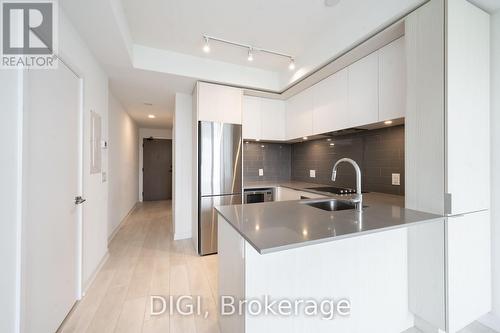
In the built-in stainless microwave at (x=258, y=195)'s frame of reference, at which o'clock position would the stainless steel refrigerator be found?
The stainless steel refrigerator is roughly at 2 o'clock from the built-in stainless microwave.

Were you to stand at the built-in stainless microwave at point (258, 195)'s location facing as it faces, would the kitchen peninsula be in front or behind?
in front

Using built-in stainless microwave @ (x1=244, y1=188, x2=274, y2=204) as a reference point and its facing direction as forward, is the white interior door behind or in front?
in front

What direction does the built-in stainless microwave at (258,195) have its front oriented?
toward the camera

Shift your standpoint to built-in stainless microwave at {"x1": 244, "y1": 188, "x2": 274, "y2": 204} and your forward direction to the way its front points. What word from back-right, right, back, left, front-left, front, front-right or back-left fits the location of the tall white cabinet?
front-left

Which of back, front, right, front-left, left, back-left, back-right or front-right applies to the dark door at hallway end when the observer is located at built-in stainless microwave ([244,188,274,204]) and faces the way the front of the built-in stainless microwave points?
back-right

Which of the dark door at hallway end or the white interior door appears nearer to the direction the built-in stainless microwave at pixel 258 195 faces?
the white interior door

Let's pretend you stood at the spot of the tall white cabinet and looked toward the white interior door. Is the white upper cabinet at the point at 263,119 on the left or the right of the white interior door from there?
right

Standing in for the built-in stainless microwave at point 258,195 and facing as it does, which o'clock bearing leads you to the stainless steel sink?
The stainless steel sink is roughly at 11 o'clock from the built-in stainless microwave.

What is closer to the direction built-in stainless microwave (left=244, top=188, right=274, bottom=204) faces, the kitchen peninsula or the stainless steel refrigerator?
the kitchen peninsula
